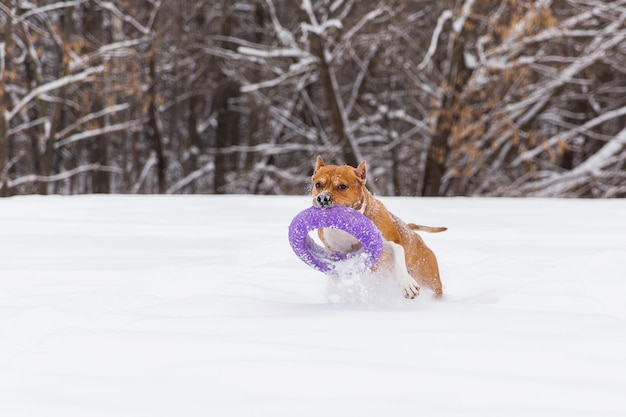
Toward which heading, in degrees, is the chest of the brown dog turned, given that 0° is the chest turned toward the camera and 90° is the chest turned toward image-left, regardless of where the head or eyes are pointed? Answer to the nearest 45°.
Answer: approximately 45°
